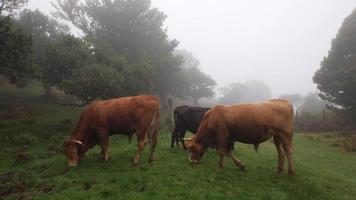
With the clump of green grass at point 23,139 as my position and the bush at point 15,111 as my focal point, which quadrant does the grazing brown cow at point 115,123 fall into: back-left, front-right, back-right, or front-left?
back-right

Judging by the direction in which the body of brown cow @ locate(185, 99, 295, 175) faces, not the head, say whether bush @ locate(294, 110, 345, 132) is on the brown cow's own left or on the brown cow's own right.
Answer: on the brown cow's own right

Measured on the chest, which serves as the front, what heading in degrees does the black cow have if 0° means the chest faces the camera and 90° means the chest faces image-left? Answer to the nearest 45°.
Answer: approximately 270°

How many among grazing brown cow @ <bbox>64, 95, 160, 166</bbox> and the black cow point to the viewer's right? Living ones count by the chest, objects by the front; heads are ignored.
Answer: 1

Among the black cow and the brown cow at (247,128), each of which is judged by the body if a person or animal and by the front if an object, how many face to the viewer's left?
1

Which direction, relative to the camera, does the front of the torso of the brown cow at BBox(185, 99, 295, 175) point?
to the viewer's left

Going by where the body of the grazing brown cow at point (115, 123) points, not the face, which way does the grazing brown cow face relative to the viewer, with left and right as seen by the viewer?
facing to the left of the viewer

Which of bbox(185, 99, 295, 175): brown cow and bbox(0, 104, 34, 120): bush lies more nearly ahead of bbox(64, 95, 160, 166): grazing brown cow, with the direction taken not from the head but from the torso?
the bush

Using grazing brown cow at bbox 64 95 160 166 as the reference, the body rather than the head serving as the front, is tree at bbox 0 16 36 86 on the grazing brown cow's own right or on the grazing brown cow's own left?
on the grazing brown cow's own right

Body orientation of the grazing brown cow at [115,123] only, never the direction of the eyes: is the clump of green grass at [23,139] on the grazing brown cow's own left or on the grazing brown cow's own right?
on the grazing brown cow's own right

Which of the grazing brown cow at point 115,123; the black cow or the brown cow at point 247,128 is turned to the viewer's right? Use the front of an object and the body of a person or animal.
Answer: the black cow
